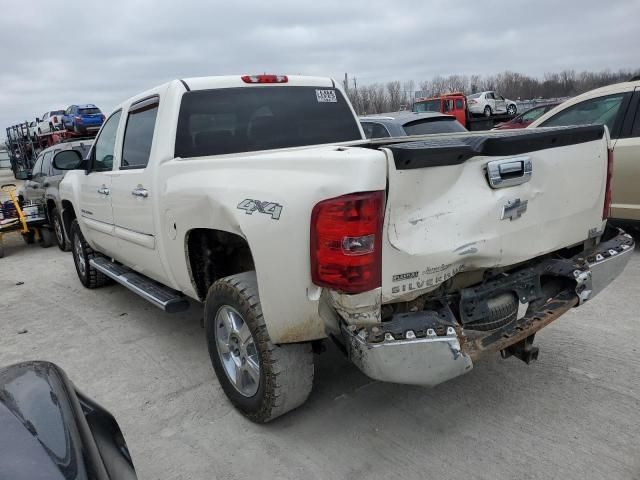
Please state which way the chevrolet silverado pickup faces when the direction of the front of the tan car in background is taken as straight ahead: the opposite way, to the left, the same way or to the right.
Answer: the same way

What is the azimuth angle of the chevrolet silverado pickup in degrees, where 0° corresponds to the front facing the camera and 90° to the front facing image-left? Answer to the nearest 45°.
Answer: approximately 135°

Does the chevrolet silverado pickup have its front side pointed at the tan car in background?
no

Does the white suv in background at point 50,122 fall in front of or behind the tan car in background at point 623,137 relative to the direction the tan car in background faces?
in front

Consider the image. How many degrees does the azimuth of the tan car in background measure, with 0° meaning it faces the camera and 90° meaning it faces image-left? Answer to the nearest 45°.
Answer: approximately 90°

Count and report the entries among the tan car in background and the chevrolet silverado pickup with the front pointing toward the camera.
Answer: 0

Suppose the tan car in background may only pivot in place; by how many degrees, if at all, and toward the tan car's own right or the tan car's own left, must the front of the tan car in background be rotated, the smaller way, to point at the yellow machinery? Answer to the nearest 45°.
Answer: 0° — it already faces it
